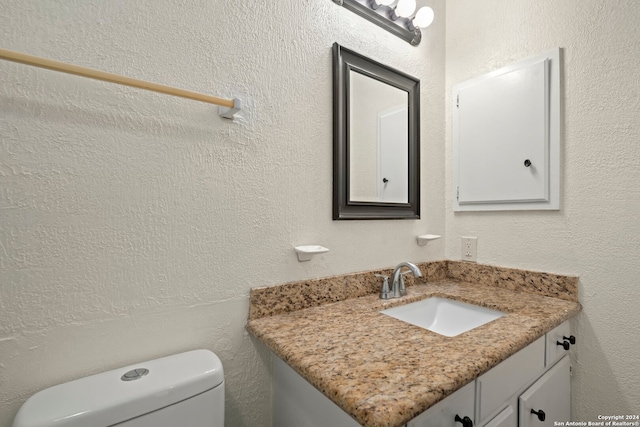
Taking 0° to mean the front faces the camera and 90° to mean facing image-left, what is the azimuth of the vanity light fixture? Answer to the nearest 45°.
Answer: approximately 315°

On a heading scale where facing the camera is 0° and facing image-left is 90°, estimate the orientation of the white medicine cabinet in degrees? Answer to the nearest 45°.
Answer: approximately 45°

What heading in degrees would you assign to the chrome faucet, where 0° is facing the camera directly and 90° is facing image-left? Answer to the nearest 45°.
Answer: approximately 315°

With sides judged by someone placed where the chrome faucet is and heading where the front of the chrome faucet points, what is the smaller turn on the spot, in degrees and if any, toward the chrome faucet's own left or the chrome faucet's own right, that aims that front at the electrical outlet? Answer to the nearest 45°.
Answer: approximately 90° to the chrome faucet's own left

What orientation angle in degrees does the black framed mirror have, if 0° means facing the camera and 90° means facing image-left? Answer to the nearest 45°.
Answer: approximately 315°

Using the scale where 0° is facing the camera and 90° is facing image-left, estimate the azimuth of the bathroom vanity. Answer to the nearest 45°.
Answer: approximately 315°

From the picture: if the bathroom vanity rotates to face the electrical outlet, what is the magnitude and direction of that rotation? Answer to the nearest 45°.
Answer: approximately 135° to its left

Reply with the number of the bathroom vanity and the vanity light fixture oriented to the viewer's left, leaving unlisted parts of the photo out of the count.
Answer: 0

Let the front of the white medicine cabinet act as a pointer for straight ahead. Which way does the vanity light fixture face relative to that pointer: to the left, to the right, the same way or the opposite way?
to the left
